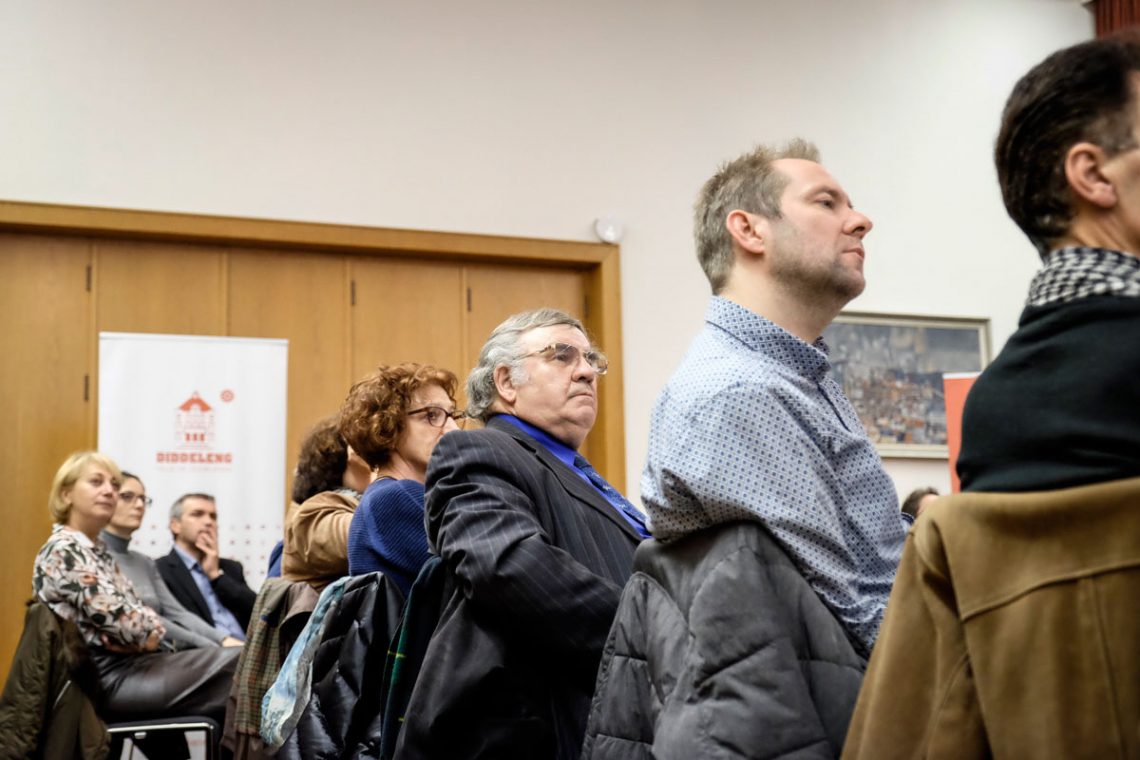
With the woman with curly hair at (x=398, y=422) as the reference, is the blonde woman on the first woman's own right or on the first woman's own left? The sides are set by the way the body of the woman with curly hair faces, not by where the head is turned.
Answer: on the first woman's own left

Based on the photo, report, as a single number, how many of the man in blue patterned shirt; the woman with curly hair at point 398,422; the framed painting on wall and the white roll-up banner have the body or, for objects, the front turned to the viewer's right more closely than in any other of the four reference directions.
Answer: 2

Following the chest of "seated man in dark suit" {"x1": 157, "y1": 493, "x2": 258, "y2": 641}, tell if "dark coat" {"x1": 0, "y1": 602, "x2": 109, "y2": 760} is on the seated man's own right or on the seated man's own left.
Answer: on the seated man's own right

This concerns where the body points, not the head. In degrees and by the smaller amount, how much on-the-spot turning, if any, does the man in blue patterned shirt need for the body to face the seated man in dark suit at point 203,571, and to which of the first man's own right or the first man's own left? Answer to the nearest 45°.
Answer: approximately 135° to the first man's own left

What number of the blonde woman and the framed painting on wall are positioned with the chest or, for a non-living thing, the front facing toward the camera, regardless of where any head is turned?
1

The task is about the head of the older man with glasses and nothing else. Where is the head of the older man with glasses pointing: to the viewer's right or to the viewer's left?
to the viewer's right

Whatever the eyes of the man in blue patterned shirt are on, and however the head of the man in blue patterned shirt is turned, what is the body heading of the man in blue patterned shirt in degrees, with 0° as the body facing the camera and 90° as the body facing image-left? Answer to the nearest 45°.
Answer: approximately 270°

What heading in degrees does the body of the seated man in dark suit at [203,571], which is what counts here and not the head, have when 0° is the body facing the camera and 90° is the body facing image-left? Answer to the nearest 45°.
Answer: approximately 315°

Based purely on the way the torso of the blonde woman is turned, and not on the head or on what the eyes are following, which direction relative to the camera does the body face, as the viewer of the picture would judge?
to the viewer's right
